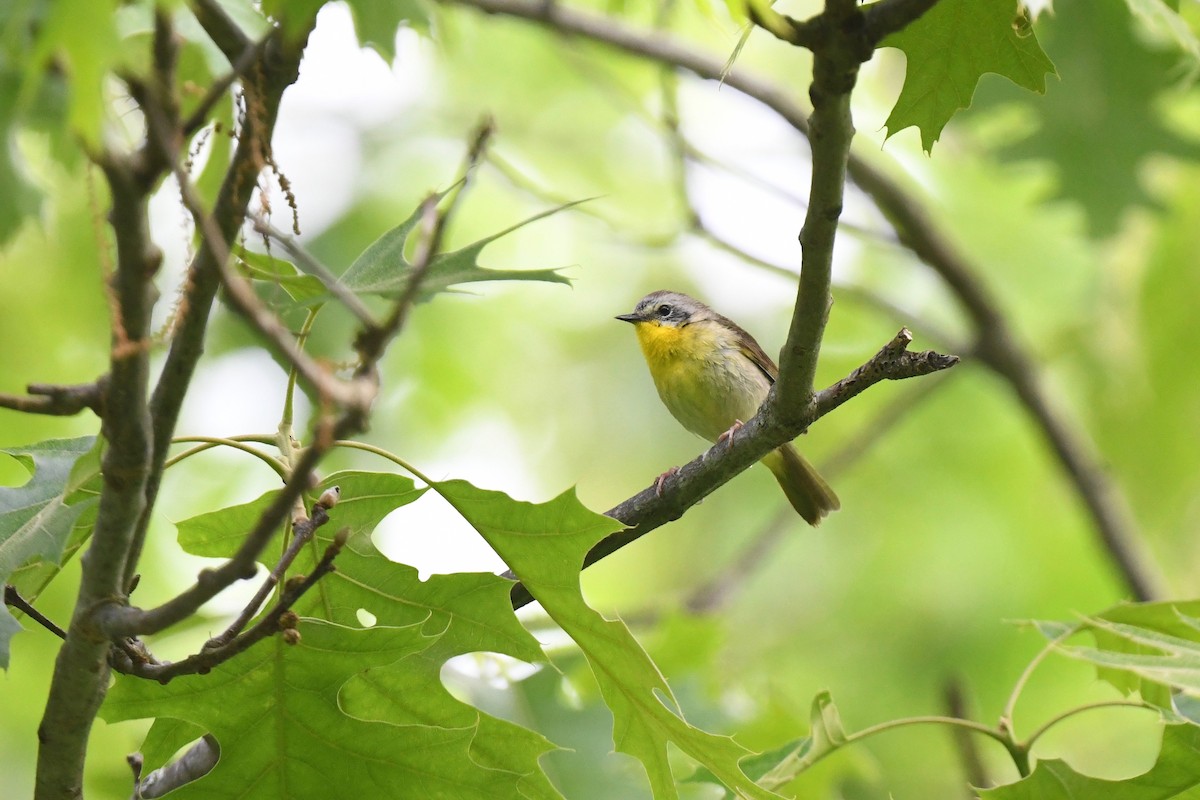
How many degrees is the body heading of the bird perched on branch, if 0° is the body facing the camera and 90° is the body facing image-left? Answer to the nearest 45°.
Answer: approximately 45°

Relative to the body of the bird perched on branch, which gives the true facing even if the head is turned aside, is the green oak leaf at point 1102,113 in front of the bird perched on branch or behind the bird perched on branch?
behind
